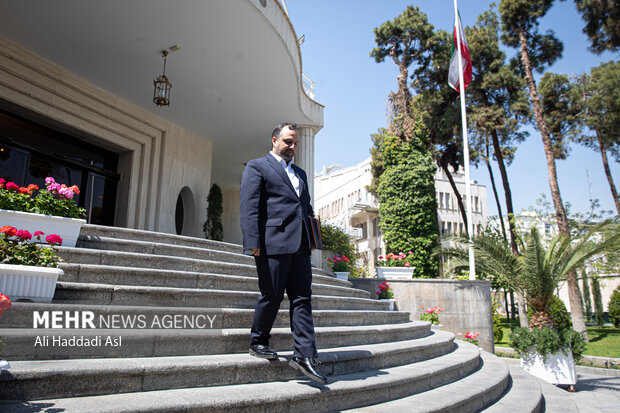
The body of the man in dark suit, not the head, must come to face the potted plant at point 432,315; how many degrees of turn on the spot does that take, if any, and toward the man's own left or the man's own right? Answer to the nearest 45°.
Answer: approximately 90° to the man's own left

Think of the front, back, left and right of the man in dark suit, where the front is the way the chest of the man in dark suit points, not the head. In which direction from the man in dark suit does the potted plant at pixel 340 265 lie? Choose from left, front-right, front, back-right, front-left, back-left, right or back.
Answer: back-left

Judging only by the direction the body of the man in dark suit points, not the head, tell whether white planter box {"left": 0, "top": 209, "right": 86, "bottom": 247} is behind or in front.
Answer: behind

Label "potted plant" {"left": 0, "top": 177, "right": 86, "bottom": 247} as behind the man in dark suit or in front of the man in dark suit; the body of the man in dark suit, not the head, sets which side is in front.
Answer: behind

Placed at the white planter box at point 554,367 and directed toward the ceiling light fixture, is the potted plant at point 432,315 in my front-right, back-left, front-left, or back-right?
front-right

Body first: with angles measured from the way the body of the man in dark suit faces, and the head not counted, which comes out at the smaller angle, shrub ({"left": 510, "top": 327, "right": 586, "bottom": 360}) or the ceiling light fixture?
the shrub

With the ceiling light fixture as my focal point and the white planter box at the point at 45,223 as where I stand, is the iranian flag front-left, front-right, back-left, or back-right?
front-right

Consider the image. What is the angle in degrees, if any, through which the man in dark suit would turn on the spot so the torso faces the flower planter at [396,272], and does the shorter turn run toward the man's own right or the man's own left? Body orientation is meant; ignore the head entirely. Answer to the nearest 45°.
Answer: approximately 135° to the man's own left

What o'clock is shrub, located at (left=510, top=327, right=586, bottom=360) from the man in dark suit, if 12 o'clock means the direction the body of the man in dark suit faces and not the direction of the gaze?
The shrub is roughly at 9 o'clock from the man in dark suit.

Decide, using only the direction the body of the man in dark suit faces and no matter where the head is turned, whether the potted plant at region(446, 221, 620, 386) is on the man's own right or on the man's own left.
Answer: on the man's own left

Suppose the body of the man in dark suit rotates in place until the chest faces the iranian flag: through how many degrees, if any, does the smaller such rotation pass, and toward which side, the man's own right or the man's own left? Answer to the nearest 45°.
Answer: approximately 90° to the man's own left

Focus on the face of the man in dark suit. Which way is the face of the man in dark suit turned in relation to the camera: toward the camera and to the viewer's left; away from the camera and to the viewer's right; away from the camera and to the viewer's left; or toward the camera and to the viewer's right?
toward the camera and to the viewer's right

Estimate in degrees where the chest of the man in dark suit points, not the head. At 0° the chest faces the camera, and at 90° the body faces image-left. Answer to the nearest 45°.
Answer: approximately 315°

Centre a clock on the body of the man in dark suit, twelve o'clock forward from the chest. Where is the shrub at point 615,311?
The shrub is roughly at 9 o'clock from the man in dark suit.
